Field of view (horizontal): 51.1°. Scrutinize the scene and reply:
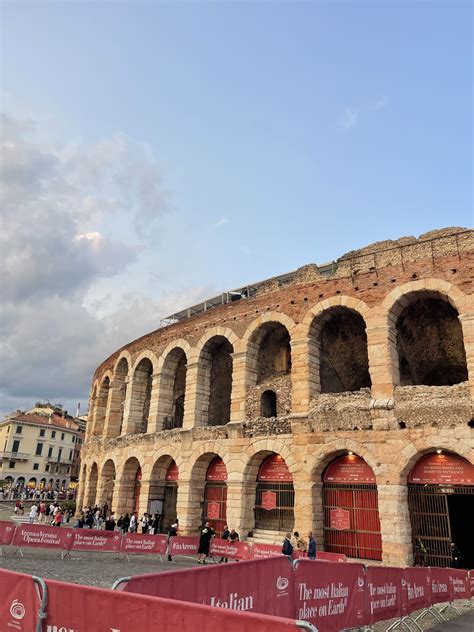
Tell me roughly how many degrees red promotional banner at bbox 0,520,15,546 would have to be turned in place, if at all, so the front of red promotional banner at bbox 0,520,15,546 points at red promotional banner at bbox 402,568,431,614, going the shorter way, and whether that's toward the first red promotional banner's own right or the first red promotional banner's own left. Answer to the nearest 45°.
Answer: approximately 45° to the first red promotional banner's own left

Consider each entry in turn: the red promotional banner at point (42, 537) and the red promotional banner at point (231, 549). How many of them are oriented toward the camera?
2

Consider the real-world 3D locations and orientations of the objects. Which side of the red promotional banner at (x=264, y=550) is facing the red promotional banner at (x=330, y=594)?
front

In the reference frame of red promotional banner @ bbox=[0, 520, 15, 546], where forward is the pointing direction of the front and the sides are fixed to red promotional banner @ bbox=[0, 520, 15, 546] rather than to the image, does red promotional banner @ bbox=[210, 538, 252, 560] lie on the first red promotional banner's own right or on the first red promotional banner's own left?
on the first red promotional banner's own left

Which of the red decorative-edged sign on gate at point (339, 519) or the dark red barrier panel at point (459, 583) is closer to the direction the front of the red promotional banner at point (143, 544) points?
the dark red barrier panel

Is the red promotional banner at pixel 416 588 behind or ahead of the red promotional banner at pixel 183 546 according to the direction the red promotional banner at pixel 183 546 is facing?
ahead

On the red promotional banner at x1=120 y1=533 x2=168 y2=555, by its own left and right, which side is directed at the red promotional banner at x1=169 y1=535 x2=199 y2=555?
left

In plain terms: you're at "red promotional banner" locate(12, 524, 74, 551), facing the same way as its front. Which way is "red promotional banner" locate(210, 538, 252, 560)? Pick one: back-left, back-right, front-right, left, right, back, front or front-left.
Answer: left

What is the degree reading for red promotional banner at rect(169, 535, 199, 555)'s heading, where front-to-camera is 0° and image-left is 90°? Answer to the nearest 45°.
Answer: approximately 0°

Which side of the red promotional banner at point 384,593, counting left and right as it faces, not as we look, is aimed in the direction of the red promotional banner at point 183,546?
back

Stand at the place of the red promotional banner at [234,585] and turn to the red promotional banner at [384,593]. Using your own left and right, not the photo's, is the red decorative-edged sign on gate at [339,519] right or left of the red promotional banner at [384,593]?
left

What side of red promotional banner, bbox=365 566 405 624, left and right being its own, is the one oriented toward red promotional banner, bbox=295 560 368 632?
right

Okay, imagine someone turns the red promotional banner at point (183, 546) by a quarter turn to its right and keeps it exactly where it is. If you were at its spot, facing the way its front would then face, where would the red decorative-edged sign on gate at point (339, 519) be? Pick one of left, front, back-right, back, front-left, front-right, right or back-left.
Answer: back
